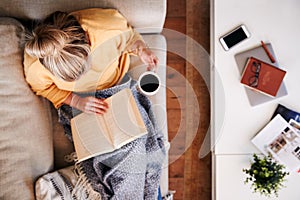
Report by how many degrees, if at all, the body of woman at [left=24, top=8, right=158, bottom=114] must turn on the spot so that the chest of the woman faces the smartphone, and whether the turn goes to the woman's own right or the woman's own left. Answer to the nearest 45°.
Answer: approximately 45° to the woman's own left

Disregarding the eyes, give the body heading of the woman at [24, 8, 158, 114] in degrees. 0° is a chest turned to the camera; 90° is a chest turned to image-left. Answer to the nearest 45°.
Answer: approximately 315°

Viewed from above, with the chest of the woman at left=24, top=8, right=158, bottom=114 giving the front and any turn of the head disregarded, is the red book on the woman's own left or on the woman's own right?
on the woman's own left
